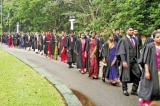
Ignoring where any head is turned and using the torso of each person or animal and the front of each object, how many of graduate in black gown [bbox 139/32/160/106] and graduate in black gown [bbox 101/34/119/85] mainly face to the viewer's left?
0

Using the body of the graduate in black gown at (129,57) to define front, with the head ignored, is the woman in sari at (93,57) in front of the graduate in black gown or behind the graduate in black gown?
behind

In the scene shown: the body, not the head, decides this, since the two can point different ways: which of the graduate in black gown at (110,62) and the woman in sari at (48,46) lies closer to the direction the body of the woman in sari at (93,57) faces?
the graduate in black gown

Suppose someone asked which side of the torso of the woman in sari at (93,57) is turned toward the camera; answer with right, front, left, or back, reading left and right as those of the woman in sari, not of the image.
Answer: front

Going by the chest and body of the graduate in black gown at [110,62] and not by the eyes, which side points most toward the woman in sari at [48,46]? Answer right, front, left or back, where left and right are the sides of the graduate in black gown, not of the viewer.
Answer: back

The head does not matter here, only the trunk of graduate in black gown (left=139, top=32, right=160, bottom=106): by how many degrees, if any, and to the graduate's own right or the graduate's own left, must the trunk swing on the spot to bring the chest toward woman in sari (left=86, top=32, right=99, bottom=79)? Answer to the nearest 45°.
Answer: approximately 180°

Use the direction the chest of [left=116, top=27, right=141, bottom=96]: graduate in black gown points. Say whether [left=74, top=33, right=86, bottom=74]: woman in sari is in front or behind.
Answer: behind

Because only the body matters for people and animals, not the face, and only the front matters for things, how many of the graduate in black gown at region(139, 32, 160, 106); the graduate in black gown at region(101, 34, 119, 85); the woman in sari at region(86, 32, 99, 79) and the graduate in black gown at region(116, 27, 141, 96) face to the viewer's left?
0

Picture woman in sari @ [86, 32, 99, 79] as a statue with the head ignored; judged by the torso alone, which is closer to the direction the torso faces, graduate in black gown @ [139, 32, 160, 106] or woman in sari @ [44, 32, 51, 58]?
the graduate in black gown

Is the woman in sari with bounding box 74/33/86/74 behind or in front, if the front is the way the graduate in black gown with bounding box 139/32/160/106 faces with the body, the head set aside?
behind

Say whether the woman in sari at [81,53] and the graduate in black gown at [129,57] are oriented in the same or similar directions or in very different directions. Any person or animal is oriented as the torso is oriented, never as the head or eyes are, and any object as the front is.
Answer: same or similar directions

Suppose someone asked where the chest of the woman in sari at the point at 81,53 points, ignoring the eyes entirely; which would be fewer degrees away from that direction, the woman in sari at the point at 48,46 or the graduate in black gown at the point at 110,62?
the graduate in black gown

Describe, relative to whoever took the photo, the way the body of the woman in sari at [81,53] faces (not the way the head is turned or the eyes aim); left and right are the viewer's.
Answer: facing the viewer and to the right of the viewer

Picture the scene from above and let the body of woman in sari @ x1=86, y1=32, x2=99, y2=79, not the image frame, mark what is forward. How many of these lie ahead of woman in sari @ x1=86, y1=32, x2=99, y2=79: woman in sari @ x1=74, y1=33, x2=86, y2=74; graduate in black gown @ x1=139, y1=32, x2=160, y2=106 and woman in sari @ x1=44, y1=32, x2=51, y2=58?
1

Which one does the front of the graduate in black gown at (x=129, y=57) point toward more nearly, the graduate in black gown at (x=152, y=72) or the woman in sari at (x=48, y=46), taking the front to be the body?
the graduate in black gown

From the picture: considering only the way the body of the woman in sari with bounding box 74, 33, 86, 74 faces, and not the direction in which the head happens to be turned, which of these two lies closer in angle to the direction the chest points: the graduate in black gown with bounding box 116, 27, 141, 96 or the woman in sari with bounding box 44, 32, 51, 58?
the graduate in black gown

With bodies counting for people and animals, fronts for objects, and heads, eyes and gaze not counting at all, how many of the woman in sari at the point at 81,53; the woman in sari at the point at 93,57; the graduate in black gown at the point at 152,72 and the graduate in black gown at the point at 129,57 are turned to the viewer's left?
0

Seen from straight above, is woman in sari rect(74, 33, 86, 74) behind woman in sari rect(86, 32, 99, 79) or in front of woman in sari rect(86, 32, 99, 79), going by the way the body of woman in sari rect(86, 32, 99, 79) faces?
behind
